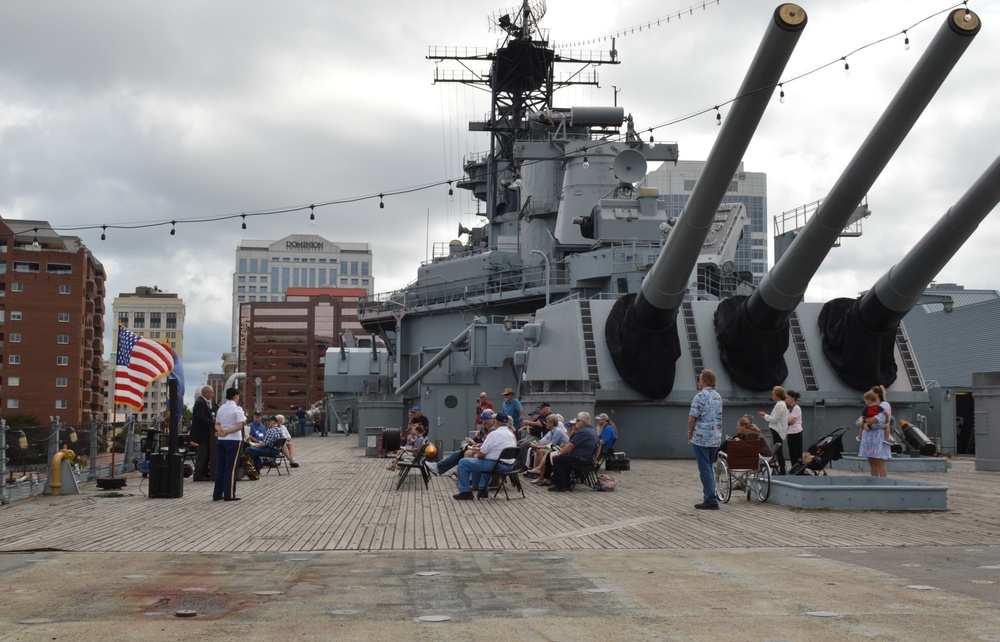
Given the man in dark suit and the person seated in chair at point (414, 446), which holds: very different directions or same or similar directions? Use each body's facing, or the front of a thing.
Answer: very different directions

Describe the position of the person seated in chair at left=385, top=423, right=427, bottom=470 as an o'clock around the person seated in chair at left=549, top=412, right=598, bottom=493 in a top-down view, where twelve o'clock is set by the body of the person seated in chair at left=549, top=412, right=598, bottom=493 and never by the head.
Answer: the person seated in chair at left=385, top=423, right=427, bottom=470 is roughly at 1 o'clock from the person seated in chair at left=549, top=412, right=598, bottom=493.

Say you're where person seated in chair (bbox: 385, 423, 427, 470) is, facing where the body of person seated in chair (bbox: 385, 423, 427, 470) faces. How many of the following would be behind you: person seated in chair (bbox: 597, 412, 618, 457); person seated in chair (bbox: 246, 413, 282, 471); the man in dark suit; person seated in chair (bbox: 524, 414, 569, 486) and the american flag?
2

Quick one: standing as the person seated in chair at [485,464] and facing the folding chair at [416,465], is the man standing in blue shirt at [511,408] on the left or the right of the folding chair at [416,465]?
right

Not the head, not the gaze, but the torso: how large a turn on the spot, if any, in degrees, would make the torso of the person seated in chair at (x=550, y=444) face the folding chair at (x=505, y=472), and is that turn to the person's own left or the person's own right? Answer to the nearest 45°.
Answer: approximately 90° to the person's own left

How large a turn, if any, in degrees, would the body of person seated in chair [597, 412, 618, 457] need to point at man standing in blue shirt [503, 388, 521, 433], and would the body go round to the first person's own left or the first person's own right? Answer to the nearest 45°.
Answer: approximately 45° to the first person's own right

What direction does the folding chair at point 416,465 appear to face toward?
to the viewer's left

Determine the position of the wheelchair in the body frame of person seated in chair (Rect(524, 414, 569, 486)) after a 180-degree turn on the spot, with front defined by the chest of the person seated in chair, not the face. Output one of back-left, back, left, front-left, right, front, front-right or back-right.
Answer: front-right

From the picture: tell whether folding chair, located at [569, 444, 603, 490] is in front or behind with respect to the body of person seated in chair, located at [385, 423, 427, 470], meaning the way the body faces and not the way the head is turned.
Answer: behind

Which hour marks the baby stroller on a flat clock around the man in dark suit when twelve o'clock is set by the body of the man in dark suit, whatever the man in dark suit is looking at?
The baby stroller is roughly at 1 o'clock from the man in dark suit.

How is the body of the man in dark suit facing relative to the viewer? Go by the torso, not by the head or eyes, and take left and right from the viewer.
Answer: facing to the right of the viewer

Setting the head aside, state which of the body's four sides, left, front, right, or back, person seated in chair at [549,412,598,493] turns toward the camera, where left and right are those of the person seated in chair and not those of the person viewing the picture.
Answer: left

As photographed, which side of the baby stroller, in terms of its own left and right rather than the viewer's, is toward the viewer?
left
